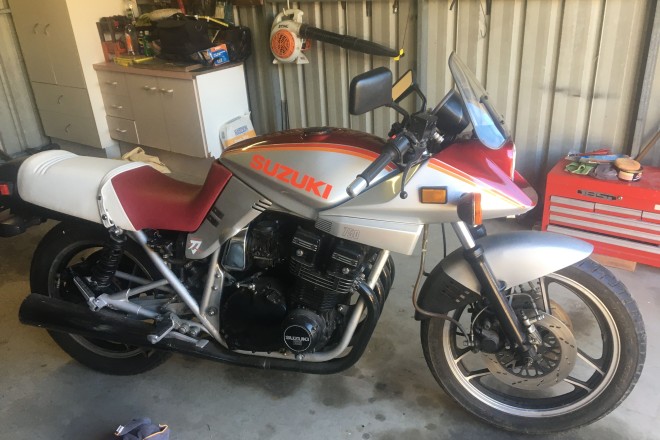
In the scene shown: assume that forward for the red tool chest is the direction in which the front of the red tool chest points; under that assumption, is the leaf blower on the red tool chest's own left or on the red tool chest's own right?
on the red tool chest's own right

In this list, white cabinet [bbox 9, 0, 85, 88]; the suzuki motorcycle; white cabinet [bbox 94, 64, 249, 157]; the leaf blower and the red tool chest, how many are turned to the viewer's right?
2

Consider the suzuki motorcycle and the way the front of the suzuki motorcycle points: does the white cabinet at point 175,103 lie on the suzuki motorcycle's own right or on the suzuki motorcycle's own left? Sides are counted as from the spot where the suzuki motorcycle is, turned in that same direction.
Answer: on the suzuki motorcycle's own left

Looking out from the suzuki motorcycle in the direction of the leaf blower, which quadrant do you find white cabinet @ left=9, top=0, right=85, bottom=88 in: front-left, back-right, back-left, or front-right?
front-left

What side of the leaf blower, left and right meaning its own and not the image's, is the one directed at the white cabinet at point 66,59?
back

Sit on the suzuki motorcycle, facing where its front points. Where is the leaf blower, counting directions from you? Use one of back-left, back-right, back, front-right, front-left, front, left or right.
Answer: left

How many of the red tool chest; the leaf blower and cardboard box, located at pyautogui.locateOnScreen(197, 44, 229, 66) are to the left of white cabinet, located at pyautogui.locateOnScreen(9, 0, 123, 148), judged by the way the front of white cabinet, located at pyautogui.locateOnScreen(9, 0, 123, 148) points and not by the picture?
3

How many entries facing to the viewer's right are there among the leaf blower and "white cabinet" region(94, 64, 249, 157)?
1

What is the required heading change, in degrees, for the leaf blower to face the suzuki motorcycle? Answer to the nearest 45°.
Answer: approximately 90° to its right

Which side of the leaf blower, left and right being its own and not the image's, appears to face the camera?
right

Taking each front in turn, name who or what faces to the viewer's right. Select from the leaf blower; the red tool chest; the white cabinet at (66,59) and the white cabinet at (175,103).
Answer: the leaf blower

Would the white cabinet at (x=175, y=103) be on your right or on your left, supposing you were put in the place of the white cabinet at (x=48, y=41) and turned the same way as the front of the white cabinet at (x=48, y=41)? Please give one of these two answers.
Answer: on your left

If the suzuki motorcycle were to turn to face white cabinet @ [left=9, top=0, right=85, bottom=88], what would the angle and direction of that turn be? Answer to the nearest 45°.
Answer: approximately 135° to its left

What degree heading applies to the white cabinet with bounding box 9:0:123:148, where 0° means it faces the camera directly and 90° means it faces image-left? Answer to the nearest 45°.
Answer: approximately 45°

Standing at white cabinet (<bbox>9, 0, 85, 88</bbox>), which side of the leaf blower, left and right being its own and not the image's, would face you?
back

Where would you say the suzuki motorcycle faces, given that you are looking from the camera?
facing to the right of the viewer

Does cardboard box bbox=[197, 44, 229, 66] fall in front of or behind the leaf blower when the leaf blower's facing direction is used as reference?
behind
